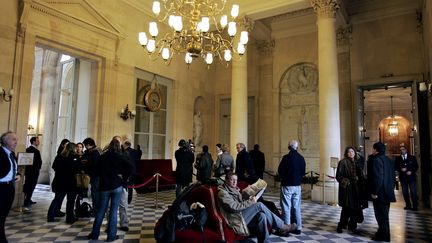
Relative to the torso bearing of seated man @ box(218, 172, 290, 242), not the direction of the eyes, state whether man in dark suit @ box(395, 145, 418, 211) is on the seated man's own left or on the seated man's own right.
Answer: on the seated man's own left

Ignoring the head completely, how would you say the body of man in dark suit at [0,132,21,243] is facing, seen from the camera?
to the viewer's right

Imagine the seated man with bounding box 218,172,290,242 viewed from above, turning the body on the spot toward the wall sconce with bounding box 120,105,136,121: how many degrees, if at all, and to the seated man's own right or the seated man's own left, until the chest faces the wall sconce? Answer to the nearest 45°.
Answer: approximately 180°

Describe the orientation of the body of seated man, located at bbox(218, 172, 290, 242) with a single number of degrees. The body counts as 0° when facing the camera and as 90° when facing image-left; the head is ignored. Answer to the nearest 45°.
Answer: approximately 315°

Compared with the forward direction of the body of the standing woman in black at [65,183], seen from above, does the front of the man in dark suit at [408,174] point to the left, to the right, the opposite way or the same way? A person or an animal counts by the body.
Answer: the opposite way

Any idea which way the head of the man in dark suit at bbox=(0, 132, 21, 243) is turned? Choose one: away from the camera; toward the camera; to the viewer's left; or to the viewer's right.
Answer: to the viewer's right

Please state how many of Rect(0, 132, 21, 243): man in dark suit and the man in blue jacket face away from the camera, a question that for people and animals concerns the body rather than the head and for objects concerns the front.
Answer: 1

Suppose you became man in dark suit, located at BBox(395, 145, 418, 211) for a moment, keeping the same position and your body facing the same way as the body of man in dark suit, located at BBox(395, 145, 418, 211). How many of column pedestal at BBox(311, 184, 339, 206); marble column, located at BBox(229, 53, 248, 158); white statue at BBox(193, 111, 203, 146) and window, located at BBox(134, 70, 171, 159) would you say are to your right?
4

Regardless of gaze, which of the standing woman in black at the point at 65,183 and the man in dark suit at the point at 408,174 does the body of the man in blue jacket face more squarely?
the man in dark suit

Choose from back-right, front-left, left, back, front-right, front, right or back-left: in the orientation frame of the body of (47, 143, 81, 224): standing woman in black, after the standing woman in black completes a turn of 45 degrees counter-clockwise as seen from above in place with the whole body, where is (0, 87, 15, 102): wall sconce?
front-left
